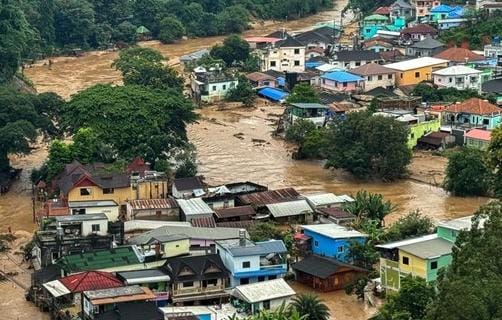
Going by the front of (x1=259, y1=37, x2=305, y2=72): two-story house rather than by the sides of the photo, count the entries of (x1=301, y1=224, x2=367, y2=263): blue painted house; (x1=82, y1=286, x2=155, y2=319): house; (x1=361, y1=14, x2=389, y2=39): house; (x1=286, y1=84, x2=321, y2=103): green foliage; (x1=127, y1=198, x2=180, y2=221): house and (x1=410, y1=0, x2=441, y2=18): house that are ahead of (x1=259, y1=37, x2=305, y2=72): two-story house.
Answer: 4

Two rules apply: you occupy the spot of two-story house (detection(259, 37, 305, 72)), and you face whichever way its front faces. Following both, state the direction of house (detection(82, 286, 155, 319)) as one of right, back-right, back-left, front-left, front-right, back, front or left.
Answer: front

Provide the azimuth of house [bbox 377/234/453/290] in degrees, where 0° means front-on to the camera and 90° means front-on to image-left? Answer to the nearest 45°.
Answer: approximately 45°

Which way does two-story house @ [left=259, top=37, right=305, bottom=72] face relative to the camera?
toward the camera

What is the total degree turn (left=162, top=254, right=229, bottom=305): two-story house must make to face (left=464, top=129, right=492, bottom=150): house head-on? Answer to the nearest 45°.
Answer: approximately 135° to its left

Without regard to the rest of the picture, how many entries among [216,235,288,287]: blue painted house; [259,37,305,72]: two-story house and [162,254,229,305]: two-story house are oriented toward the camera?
3

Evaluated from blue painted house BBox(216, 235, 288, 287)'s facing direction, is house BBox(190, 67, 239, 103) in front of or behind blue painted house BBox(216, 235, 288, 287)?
behind

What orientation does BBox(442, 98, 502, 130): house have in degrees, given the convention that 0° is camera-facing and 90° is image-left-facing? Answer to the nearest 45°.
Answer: approximately 45°

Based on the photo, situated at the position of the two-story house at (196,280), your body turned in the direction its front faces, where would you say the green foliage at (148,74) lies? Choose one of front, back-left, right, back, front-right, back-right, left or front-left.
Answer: back

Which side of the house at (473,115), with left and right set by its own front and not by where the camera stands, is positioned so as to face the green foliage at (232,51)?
right

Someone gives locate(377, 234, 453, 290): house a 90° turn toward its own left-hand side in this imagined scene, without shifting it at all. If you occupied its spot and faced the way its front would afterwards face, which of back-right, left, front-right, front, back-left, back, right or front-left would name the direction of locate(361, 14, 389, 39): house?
back-left

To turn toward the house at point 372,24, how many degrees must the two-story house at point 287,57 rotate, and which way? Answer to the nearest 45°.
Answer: approximately 135° to its left
